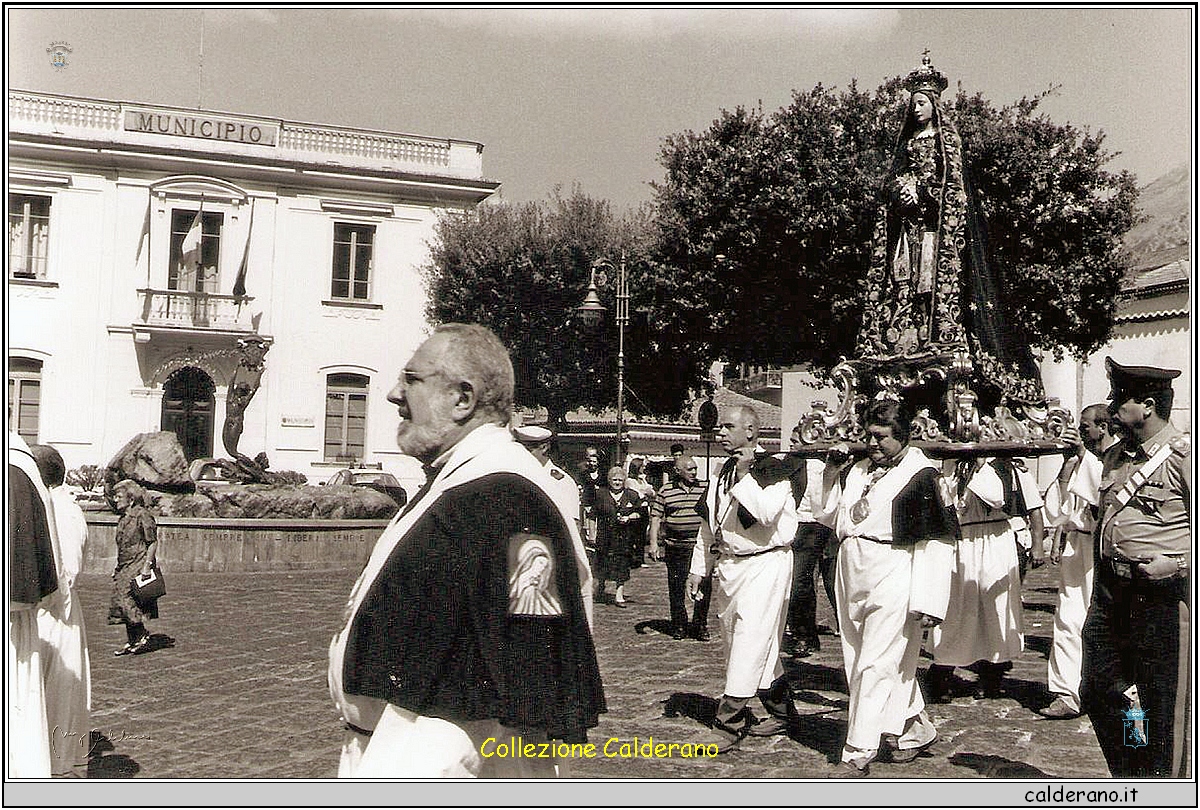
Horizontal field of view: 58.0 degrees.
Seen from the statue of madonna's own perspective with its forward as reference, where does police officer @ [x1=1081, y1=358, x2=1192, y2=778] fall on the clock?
The police officer is roughly at 10 o'clock from the statue of madonna.

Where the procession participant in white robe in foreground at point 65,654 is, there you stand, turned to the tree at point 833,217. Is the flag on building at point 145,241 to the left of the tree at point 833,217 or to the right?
left

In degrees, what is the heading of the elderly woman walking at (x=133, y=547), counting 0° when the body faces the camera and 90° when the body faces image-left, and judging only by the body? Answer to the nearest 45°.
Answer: approximately 45°

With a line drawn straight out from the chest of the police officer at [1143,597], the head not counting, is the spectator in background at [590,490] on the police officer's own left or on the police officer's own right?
on the police officer's own right

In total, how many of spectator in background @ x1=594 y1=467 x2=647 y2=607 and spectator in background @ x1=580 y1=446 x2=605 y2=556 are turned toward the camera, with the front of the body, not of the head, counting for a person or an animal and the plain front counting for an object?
2

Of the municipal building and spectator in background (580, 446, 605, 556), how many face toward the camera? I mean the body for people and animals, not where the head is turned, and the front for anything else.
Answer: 2

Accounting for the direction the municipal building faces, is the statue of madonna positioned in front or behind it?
in front

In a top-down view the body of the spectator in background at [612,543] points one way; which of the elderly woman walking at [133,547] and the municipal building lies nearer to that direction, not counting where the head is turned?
the elderly woman walking

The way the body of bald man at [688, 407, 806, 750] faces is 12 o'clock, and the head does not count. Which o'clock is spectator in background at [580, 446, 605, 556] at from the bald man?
The spectator in background is roughly at 4 o'clock from the bald man.

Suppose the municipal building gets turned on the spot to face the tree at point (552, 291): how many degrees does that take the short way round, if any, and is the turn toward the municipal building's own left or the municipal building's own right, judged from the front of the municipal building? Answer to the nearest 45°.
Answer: approximately 90° to the municipal building's own left

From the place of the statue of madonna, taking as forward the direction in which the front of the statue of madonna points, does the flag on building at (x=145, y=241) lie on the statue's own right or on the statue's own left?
on the statue's own right

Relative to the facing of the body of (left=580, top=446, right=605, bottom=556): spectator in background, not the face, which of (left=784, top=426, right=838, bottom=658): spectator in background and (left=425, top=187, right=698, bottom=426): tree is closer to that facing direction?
the spectator in background

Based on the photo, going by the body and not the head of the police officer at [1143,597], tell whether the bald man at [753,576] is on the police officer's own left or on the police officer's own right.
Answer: on the police officer's own right
